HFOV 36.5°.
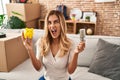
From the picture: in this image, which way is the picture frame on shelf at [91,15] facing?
toward the camera

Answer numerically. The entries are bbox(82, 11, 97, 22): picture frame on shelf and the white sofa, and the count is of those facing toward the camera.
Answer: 2

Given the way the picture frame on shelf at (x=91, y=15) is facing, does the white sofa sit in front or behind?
in front

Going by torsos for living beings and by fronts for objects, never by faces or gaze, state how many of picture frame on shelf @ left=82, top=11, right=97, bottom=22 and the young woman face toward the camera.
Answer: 2

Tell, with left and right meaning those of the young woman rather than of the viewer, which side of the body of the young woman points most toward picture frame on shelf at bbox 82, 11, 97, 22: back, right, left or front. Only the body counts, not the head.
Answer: back

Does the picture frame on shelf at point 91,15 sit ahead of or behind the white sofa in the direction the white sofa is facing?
behind

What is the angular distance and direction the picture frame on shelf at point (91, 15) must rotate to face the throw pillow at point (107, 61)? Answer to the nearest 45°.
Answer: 0° — it already faces it

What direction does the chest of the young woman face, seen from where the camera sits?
toward the camera

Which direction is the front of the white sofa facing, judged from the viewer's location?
facing the viewer

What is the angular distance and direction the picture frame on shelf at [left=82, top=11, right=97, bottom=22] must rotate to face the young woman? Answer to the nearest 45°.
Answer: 0° — it already faces them
